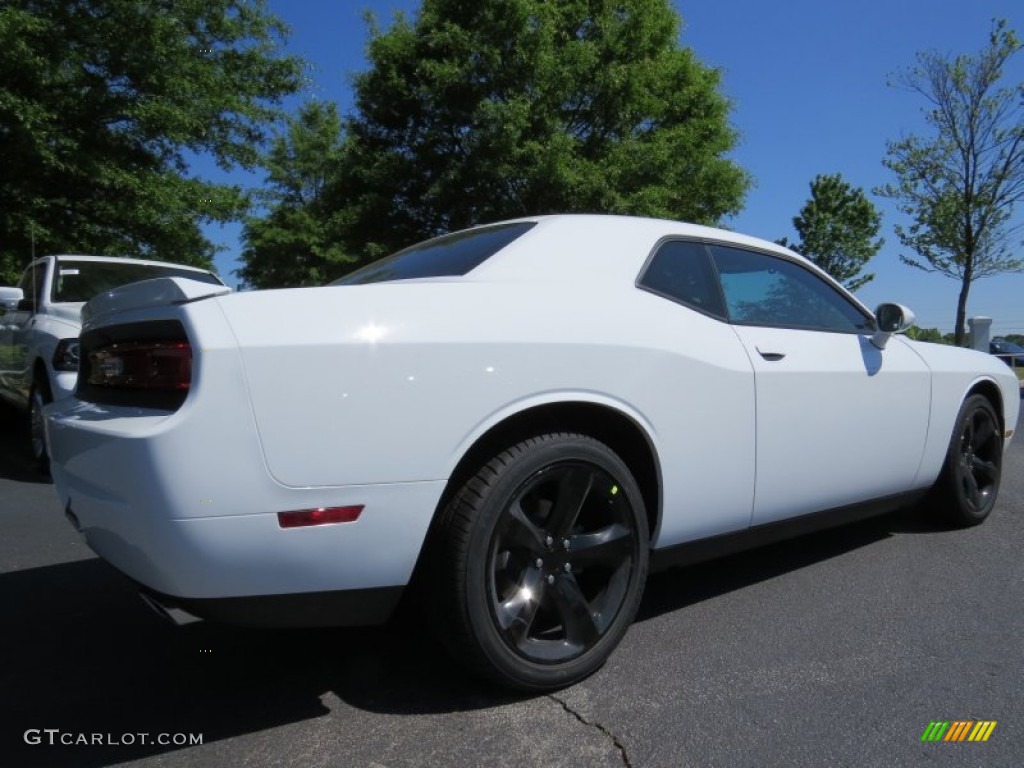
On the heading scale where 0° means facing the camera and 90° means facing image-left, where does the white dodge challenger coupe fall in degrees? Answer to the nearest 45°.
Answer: approximately 225°

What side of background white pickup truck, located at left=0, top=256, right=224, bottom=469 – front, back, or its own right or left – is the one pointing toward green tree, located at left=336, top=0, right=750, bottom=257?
left

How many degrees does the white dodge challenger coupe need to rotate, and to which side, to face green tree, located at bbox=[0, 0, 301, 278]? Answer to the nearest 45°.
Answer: approximately 90° to its left

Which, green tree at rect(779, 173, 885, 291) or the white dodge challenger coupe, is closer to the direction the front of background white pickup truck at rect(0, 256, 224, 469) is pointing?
the white dodge challenger coupe

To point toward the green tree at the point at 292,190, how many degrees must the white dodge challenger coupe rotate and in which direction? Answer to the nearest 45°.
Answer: approximately 45° to its left

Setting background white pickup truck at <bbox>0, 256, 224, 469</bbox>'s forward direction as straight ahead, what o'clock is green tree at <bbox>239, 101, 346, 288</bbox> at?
The green tree is roughly at 8 o'clock from the background white pickup truck.

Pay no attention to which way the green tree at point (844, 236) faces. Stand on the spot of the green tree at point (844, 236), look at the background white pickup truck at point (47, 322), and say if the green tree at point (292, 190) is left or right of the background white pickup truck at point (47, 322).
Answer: right
